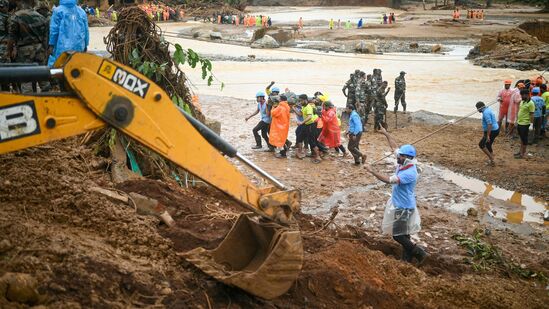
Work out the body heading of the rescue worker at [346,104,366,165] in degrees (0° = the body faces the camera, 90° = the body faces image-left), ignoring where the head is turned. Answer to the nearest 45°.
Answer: approximately 90°

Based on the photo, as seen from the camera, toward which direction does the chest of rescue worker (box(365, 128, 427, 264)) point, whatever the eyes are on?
to the viewer's left

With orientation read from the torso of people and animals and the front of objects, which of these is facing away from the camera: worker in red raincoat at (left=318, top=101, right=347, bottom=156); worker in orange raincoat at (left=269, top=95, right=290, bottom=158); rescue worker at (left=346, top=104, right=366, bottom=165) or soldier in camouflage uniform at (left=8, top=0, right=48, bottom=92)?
soldier in camouflage uniform at (left=8, top=0, right=48, bottom=92)

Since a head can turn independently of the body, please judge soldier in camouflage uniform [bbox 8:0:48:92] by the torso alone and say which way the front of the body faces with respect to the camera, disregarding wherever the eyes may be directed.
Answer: away from the camera

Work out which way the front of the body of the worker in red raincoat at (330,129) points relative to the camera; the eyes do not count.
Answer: to the viewer's left

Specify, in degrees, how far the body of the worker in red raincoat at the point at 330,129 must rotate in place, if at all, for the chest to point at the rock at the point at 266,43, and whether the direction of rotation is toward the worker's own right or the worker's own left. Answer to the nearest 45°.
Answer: approximately 90° to the worker's own right

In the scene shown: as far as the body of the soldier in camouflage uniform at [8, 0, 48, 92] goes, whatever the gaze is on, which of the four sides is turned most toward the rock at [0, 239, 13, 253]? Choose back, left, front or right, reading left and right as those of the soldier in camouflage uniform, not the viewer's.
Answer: back

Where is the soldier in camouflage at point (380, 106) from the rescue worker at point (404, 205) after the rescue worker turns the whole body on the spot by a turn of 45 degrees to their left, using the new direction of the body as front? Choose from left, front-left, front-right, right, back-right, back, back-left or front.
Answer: back-right
